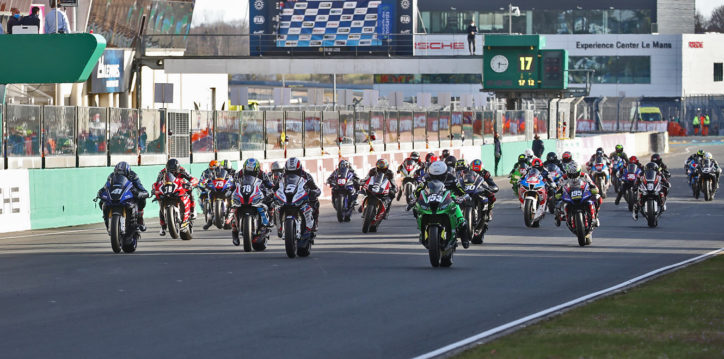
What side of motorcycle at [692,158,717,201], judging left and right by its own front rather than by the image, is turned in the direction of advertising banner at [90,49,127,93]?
right

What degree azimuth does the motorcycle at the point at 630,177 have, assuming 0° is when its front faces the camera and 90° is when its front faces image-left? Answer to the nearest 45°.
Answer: approximately 0°

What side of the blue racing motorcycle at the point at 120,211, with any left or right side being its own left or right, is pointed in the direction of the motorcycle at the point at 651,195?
left

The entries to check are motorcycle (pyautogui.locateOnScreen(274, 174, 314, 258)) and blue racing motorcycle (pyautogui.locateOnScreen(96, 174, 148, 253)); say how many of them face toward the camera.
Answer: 2

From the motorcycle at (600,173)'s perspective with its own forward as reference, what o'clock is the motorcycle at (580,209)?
the motorcycle at (580,209) is roughly at 12 o'clock from the motorcycle at (600,173).

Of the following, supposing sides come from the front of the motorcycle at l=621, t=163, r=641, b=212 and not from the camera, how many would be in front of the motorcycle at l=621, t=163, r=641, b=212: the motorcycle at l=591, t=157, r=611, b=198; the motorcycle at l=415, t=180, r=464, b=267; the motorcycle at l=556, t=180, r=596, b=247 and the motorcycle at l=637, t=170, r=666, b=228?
3

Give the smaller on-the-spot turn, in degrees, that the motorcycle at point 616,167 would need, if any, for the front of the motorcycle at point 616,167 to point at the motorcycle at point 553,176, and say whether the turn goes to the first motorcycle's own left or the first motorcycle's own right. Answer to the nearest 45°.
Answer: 0° — it already faces it

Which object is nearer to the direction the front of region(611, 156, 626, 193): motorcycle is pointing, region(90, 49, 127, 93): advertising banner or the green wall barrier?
the green wall barrier

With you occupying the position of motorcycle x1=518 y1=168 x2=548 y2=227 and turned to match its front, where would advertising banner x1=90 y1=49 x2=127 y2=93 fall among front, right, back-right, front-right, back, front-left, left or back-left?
back-right
